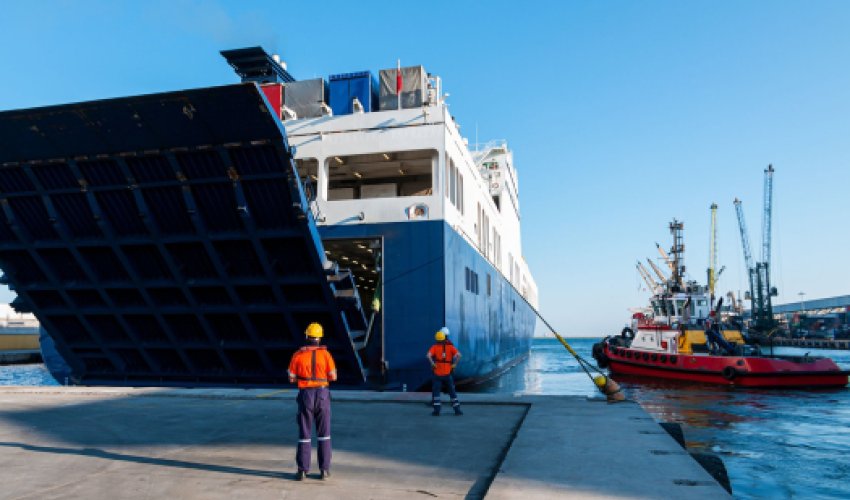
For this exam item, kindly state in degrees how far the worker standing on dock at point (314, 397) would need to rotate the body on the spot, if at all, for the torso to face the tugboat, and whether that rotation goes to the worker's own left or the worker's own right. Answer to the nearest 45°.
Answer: approximately 45° to the worker's own right

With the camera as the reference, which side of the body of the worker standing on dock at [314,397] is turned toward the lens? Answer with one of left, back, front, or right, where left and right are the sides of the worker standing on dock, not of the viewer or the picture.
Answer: back

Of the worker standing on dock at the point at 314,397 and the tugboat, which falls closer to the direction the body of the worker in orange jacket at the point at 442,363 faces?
the tugboat

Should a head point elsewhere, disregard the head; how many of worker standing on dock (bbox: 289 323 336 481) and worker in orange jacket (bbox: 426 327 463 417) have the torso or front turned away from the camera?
2

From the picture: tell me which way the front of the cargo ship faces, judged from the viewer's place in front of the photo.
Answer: facing away from the viewer and to the right of the viewer

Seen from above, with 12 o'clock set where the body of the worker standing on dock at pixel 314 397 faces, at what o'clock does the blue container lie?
The blue container is roughly at 12 o'clock from the worker standing on dock.

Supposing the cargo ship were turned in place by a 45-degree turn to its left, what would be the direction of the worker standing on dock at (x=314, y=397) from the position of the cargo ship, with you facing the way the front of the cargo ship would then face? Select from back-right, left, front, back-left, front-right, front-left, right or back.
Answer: back

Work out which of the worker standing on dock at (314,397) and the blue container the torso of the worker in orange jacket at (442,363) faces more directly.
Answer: the blue container

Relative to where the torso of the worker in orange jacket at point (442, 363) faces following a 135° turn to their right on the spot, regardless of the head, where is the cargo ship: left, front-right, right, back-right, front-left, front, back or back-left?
back

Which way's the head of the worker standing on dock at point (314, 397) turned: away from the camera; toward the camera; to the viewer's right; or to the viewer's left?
away from the camera
